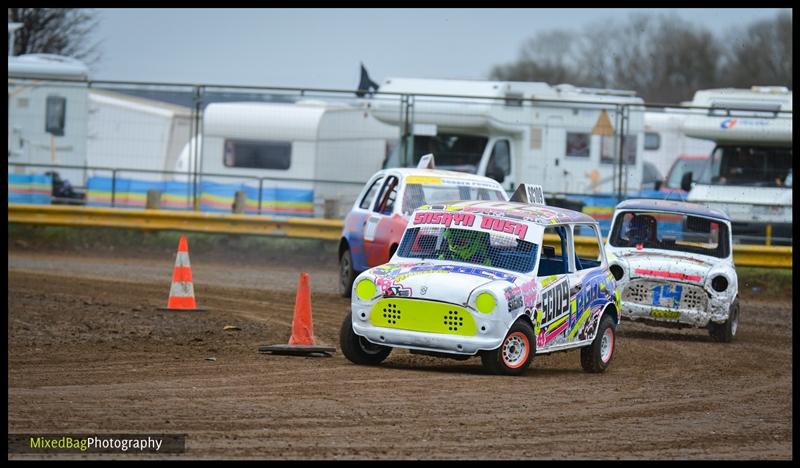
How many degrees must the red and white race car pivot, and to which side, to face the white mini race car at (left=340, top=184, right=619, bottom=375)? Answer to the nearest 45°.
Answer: approximately 45° to its right

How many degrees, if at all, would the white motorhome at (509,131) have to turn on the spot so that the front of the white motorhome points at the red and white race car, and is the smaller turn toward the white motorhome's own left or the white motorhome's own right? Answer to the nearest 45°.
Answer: approximately 45° to the white motorhome's own left

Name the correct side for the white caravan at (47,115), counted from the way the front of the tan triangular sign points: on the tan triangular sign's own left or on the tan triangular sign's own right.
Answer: on the tan triangular sign's own right

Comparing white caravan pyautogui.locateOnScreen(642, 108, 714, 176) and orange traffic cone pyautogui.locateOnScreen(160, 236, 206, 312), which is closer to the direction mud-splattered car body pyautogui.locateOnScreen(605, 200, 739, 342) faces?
the orange traffic cone

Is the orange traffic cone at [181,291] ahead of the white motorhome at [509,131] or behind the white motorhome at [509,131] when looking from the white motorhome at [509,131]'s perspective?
ahead

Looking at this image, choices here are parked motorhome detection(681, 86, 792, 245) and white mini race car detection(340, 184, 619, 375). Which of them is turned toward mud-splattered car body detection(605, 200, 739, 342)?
the parked motorhome

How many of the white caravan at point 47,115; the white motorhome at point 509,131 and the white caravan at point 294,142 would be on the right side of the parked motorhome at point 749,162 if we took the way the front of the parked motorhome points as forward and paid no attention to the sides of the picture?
3

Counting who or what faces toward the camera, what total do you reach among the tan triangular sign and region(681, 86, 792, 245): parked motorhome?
2

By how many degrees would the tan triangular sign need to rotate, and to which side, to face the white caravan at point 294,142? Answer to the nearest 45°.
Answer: approximately 135° to its right

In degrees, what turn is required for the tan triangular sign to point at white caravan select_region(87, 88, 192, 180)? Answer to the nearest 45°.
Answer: approximately 135° to its right

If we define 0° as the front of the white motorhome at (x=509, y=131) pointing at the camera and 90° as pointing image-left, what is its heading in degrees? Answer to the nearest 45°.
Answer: approximately 45°

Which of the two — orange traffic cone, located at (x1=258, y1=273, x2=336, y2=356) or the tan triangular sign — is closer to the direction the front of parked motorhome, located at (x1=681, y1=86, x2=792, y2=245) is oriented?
the orange traffic cone
